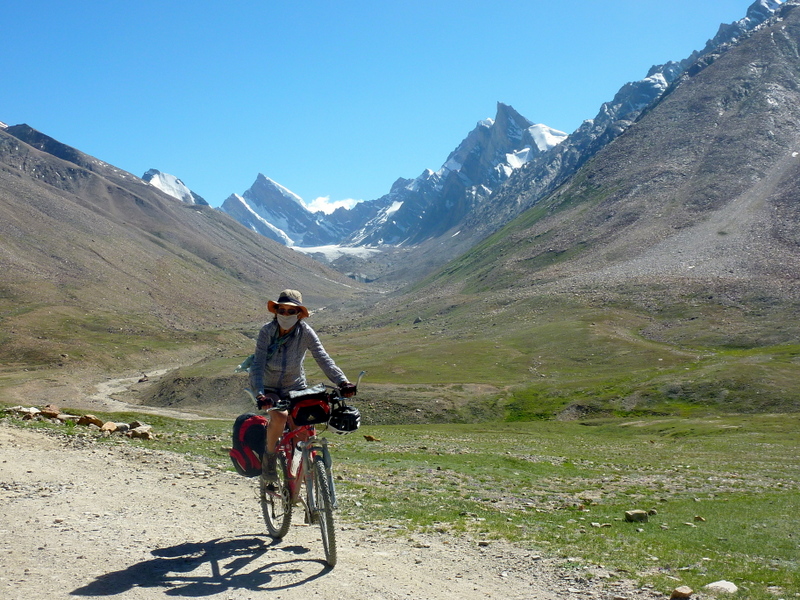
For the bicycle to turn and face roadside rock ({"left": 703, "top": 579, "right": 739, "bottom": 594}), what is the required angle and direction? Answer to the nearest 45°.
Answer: approximately 45° to its left

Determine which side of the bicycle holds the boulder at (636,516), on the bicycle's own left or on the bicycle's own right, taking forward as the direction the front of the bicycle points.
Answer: on the bicycle's own left

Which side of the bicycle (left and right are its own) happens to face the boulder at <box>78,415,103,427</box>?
back

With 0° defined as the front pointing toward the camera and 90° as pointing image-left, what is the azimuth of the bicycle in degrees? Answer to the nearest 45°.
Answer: approximately 315°

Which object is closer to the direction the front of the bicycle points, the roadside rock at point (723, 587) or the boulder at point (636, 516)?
the roadside rock

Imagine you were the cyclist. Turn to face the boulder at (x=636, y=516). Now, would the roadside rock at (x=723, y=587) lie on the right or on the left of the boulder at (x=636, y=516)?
right
